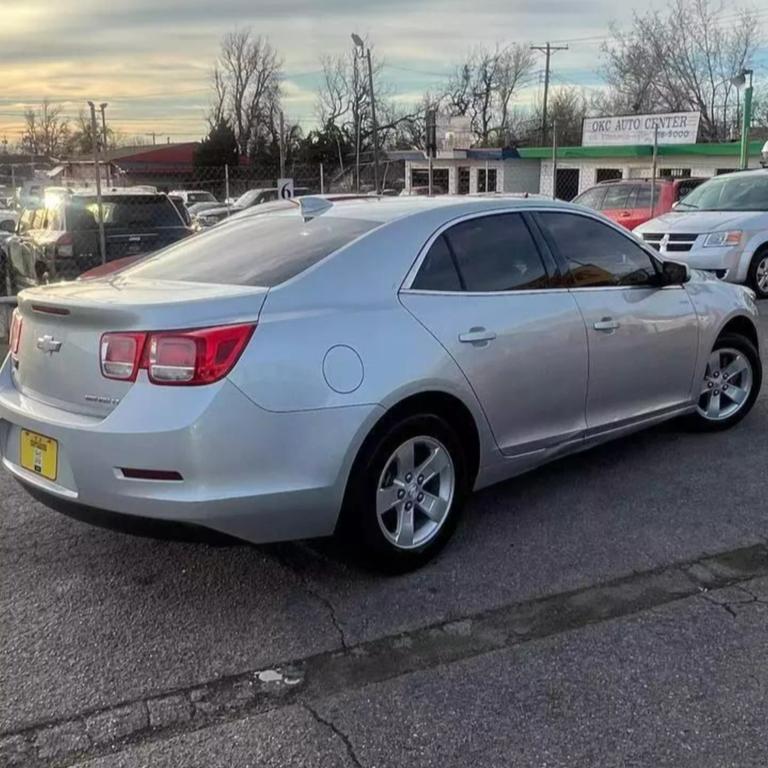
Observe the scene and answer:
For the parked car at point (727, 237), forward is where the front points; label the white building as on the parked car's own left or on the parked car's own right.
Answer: on the parked car's own right

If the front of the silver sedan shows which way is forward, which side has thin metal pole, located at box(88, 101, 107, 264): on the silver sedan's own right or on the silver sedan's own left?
on the silver sedan's own left

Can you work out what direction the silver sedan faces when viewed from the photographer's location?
facing away from the viewer and to the right of the viewer

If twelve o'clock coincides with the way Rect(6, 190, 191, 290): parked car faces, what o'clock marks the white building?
The white building is roughly at 3 o'clock from the parked car.

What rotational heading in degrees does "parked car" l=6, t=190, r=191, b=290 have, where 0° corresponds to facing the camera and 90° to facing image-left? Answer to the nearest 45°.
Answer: approximately 135°

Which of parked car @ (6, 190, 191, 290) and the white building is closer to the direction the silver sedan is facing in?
the white building

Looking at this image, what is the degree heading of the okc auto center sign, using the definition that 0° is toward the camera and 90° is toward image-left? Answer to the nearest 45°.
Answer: approximately 0°

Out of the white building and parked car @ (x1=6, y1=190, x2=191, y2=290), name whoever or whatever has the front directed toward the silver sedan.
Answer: the white building

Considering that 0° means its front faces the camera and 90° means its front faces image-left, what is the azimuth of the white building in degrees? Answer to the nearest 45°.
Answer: approximately 0°
